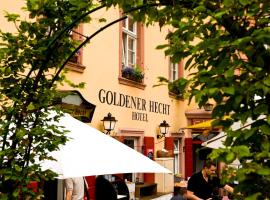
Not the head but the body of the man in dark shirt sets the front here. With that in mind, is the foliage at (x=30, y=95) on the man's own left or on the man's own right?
on the man's own right

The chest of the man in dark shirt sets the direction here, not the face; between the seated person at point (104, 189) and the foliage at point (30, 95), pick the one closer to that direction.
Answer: the foliage

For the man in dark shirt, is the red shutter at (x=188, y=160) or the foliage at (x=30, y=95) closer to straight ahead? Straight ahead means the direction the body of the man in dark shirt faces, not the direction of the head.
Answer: the foliage

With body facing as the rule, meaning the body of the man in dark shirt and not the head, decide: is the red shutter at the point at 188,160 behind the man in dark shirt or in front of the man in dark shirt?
behind

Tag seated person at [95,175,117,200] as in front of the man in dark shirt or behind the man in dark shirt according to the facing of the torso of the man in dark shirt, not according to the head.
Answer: behind

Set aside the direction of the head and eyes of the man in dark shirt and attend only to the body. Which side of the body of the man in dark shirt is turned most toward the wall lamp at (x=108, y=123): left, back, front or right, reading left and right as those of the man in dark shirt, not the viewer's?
back

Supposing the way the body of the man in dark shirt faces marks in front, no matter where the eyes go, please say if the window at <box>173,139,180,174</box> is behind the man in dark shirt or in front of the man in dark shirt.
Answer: behind

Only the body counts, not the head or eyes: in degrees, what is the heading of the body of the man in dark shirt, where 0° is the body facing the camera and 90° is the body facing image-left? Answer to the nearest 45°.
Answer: approximately 315°
